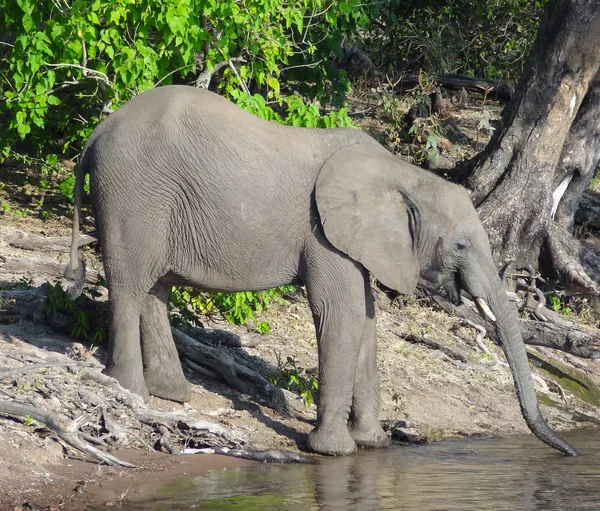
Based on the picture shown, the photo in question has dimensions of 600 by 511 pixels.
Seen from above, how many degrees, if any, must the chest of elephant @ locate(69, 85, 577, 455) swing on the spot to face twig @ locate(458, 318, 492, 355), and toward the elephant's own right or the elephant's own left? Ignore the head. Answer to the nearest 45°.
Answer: approximately 45° to the elephant's own left

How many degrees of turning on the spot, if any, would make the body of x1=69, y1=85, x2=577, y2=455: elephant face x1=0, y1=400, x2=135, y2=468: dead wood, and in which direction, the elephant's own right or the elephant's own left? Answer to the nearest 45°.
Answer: approximately 135° to the elephant's own right

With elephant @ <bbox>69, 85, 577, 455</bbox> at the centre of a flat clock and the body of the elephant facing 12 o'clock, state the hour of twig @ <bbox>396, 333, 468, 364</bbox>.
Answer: The twig is roughly at 10 o'clock from the elephant.

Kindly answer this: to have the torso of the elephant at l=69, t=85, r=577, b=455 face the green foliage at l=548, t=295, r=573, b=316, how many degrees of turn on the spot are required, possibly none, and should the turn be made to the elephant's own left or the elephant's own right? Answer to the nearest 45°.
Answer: approximately 45° to the elephant's own left

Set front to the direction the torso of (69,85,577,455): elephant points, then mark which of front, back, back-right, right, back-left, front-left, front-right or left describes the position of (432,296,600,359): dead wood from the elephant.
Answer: front-left

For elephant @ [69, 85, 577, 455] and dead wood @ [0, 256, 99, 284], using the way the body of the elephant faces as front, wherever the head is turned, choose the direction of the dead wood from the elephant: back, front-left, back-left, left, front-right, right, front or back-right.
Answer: back-left

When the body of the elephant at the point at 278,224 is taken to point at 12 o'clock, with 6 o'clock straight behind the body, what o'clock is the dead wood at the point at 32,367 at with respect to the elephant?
The dead wood is roughly at 5 o'clock from the elephant.

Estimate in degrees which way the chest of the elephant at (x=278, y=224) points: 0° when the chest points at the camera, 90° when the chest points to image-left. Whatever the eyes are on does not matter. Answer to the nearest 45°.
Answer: approximately 270°

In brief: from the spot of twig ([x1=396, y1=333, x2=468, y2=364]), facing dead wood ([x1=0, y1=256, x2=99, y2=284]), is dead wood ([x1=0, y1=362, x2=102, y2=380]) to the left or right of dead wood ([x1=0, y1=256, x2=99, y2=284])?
left

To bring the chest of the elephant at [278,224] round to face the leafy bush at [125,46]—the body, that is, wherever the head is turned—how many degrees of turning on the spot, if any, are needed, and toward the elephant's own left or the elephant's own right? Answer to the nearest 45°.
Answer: approximately 135° to the elephant's own left
